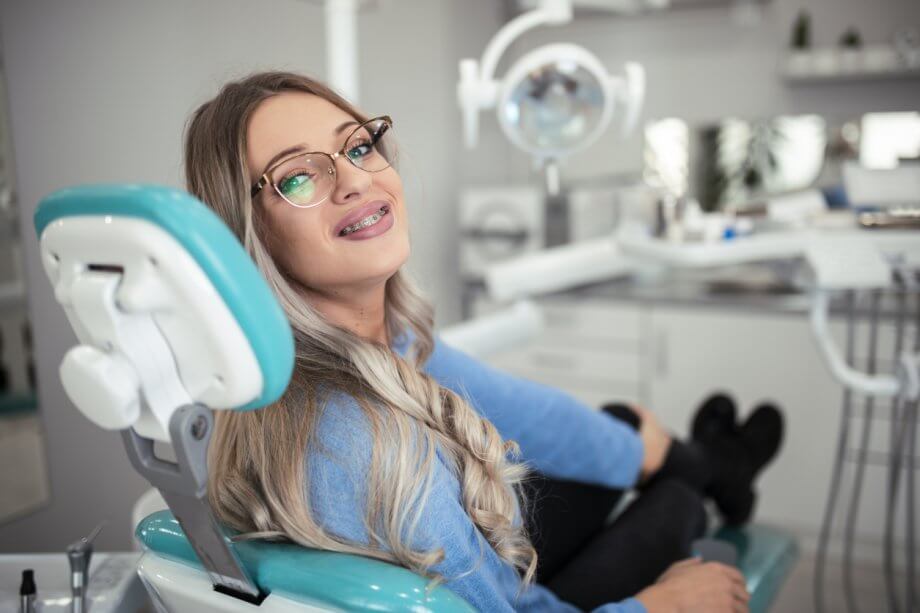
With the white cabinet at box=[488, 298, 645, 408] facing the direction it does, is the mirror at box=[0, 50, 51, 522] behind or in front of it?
in front

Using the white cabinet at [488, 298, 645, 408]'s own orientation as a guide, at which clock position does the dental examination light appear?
The dental examination light is roughly at 12 o'clock from the white cabinet.

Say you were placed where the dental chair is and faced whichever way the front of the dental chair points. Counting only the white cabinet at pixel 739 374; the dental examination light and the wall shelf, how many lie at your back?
0

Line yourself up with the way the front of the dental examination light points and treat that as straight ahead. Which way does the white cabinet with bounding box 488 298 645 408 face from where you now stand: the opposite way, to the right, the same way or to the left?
the same way

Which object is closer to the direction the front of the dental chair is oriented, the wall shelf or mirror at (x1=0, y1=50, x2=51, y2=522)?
the wall shelf

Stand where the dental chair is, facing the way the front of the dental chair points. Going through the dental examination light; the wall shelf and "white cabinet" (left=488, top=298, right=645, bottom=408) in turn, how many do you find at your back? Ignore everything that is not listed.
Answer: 0

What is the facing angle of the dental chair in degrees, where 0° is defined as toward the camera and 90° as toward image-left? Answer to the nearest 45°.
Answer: approximately 225°

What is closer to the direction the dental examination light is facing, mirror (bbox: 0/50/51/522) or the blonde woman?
the blonde woman

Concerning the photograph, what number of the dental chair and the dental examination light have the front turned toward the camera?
1

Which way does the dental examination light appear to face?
toward the camera

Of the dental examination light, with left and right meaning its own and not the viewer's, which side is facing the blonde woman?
front

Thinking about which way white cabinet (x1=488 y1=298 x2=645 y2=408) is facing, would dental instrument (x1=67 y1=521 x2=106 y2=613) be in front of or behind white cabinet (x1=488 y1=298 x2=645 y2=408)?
in front

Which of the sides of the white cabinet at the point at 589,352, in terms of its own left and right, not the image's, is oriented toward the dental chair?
front

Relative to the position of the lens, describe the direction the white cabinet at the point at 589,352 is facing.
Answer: facing the viewer

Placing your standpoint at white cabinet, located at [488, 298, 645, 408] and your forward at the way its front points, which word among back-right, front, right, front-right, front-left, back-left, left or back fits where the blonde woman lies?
front

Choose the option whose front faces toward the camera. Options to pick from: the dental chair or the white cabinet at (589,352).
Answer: the white cabinet
